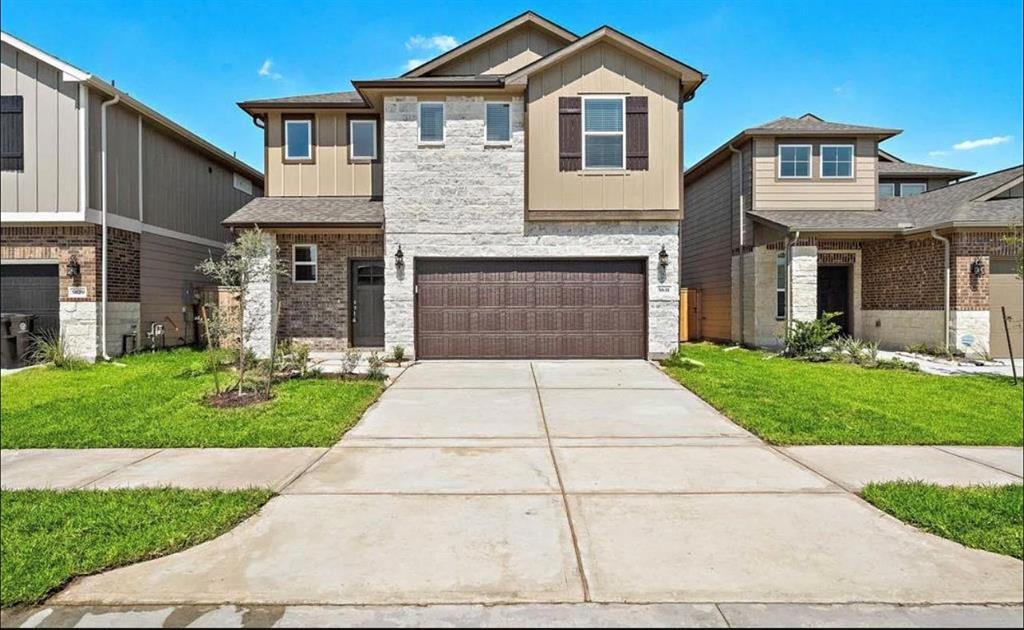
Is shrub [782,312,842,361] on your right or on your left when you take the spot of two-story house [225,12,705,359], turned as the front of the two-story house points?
on your left

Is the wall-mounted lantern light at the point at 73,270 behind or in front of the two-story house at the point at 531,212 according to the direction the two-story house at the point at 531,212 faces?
in front

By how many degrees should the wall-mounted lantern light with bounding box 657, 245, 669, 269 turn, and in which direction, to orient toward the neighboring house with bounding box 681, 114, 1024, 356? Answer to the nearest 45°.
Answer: approximately 135° to its left

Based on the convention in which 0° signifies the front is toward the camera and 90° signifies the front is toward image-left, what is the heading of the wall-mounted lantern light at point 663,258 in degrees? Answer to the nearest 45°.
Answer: approximately 0°

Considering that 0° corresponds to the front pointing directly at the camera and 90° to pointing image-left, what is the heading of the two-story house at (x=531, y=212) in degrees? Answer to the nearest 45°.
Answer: approximately 0°
